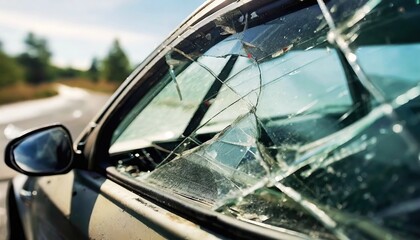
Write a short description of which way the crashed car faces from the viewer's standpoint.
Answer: facing away from the viewer and to the left of the viewer
